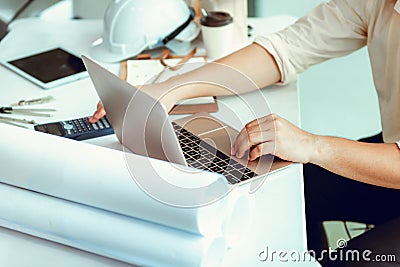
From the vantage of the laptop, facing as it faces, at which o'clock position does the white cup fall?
The white cup is roughly at 11 o'clock from the laptop.

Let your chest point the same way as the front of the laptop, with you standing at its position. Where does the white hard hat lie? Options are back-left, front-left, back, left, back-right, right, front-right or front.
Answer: front-left

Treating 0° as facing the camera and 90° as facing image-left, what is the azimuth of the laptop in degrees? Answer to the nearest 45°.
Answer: approximately 225°
